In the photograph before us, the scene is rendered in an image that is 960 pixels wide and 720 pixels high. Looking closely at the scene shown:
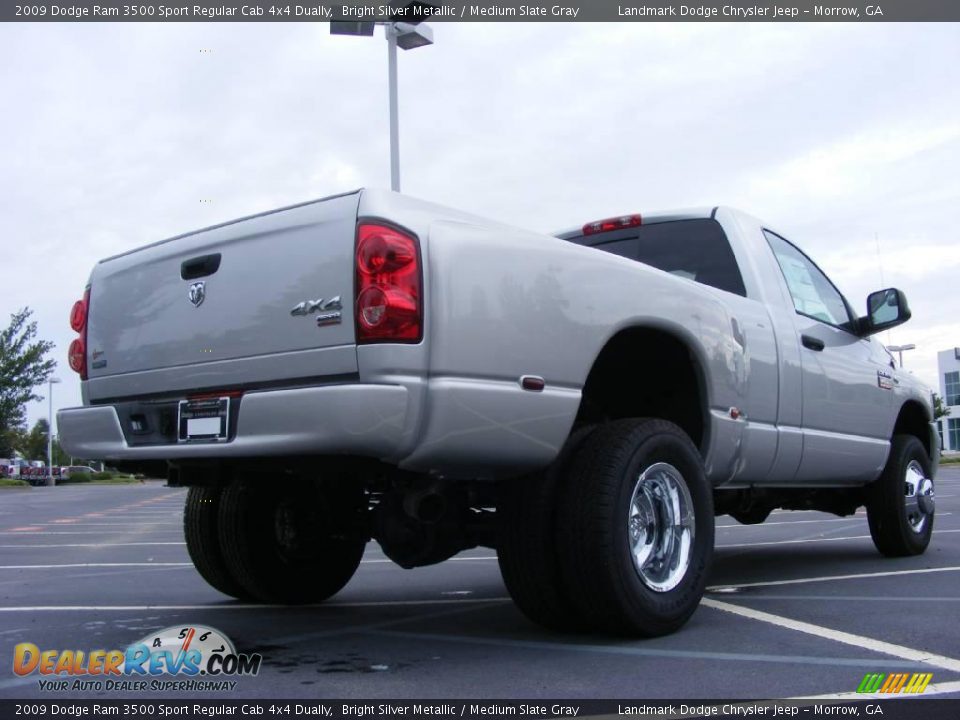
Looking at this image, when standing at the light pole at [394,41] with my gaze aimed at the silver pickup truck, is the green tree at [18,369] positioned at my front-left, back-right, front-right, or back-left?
back-right

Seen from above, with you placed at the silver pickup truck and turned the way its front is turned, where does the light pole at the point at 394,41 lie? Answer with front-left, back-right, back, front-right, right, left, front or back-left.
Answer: front-left

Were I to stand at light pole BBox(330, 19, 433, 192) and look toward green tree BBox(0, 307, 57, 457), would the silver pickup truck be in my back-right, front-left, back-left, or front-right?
back-left

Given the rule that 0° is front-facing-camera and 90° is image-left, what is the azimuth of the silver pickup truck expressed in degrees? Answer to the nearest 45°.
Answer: approximately 225°

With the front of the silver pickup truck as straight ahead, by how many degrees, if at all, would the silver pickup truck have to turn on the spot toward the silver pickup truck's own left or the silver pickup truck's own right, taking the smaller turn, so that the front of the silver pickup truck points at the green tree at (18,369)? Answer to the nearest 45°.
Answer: approximately 90° to the silver pickup truck's own left
